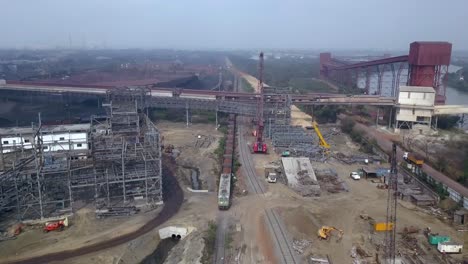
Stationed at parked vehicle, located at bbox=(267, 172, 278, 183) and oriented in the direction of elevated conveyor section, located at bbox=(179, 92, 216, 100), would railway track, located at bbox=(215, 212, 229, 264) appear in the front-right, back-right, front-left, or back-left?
back-left

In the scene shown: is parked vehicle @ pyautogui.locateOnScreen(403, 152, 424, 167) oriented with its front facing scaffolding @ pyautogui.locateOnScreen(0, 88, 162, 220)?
no

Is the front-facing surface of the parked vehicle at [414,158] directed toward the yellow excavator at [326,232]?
no

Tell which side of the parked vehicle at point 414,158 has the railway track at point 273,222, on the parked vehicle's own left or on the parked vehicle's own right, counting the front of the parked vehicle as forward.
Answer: on the parked vehicle's own left

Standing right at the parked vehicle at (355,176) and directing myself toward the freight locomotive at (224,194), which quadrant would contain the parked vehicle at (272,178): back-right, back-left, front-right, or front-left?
front-right

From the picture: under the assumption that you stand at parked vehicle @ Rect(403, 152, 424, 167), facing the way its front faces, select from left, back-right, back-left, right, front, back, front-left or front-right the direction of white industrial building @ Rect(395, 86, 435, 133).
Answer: front-right

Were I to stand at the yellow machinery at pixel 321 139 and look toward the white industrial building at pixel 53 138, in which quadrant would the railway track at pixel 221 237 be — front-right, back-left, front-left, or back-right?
front-left

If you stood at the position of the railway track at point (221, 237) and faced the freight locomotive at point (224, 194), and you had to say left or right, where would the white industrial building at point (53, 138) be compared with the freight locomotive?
left

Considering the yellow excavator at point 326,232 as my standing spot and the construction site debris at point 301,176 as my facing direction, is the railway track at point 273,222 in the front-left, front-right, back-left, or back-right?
front-left

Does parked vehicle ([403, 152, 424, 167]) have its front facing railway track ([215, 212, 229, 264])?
no
